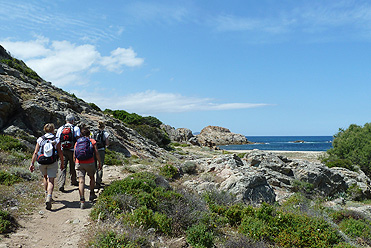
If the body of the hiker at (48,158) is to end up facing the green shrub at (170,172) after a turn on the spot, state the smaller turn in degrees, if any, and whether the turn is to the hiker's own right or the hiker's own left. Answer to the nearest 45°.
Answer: approximately 45° to the hiker's own right

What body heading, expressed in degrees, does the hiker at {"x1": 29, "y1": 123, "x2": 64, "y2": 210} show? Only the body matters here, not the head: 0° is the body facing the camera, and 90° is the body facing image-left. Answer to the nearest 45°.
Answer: approximately 180°

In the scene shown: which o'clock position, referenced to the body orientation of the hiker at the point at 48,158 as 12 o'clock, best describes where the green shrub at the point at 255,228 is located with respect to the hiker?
The green shrub is roughly at 4 o'clock from the hiker.

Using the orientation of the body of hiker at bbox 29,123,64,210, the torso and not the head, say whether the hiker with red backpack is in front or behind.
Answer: in front

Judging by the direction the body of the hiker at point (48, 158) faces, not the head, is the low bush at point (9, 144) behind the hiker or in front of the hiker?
in front

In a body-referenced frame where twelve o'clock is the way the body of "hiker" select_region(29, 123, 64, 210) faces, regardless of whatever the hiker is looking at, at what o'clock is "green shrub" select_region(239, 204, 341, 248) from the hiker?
The green shrub is roughly at 4 o'clock from the hiker.

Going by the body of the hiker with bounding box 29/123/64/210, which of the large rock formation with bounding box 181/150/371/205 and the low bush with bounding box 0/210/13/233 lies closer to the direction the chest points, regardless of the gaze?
the large rock formation

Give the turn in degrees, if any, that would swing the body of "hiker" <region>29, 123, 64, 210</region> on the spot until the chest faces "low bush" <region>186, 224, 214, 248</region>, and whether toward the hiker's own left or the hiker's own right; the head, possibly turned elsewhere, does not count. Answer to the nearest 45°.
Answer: approximately 135° to the hiker's own right

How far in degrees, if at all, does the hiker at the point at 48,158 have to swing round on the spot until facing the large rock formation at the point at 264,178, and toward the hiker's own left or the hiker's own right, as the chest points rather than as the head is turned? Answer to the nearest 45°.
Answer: approximately 90° to the hiker's own right

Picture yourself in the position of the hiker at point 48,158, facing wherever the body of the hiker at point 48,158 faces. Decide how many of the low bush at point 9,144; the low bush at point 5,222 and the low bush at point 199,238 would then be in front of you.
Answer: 1

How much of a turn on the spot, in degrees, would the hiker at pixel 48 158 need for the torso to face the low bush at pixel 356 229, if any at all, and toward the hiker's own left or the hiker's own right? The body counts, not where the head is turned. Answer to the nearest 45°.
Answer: approximately 90° to the hiker's own right

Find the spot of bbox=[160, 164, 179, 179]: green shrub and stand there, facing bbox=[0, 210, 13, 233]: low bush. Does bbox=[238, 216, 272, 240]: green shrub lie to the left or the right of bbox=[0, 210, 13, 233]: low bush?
left
